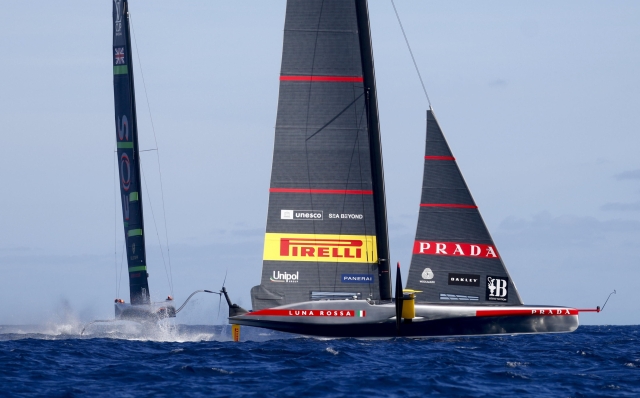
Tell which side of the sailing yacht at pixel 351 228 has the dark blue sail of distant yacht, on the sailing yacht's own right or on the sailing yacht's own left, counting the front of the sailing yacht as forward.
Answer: on the sailing yacht's own left

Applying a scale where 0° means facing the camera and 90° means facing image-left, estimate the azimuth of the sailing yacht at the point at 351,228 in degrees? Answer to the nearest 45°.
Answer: approximately 270°
